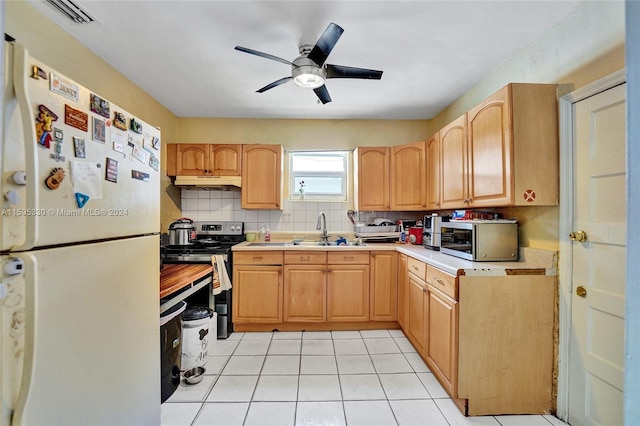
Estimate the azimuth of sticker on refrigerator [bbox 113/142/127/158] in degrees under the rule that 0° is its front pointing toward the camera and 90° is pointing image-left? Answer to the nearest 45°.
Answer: approximately 315°

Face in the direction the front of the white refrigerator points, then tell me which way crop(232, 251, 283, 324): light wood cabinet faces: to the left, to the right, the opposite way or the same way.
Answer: to the right

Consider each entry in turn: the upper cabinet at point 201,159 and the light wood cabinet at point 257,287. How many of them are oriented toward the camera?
2

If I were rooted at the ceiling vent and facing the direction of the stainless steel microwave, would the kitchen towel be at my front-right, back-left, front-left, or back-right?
front-left

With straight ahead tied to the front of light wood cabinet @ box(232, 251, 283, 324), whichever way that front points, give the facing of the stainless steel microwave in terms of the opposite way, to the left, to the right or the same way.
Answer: to the right

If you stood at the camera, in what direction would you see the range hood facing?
facing the viewer

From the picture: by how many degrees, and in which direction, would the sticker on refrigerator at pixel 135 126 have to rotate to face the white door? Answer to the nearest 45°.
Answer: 0° — it already faces it

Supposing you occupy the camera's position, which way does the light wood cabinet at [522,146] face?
facing the viewer and to the left of the viewer

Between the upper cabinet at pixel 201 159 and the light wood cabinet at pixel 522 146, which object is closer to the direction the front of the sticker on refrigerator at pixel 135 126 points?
the light wood cabinet

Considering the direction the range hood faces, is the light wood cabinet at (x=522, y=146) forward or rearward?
forward

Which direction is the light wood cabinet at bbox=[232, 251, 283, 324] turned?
toward the camera

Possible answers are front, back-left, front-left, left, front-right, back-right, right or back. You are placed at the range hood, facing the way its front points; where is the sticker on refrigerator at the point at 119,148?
front

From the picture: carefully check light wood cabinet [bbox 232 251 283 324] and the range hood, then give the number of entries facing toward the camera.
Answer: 2

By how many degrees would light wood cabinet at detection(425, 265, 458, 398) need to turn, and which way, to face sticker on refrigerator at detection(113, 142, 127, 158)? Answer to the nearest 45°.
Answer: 0° — it already faces it

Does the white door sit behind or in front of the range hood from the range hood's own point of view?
in front

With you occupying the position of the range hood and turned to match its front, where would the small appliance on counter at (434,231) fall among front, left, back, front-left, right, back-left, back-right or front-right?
front-left
